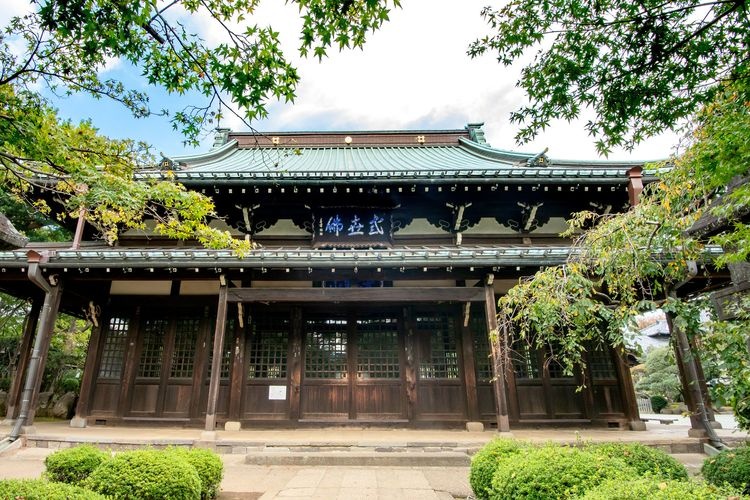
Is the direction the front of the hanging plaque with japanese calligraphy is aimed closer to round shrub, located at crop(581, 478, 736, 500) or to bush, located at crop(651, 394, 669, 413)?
the round shrub

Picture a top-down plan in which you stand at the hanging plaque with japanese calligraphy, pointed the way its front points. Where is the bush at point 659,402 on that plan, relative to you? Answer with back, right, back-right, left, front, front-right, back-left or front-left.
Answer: back-left

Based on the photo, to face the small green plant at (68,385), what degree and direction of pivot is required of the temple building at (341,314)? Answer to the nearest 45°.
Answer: approximately 135° to its right

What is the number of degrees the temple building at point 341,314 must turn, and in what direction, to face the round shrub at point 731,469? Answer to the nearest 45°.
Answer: approximately 45° to its left

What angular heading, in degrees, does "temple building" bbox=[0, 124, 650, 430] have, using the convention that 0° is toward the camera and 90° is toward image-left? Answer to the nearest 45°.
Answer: approximately 0°

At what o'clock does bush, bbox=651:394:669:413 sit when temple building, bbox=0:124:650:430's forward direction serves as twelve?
The bush is roughly at 8 o'clock from the temple building.
